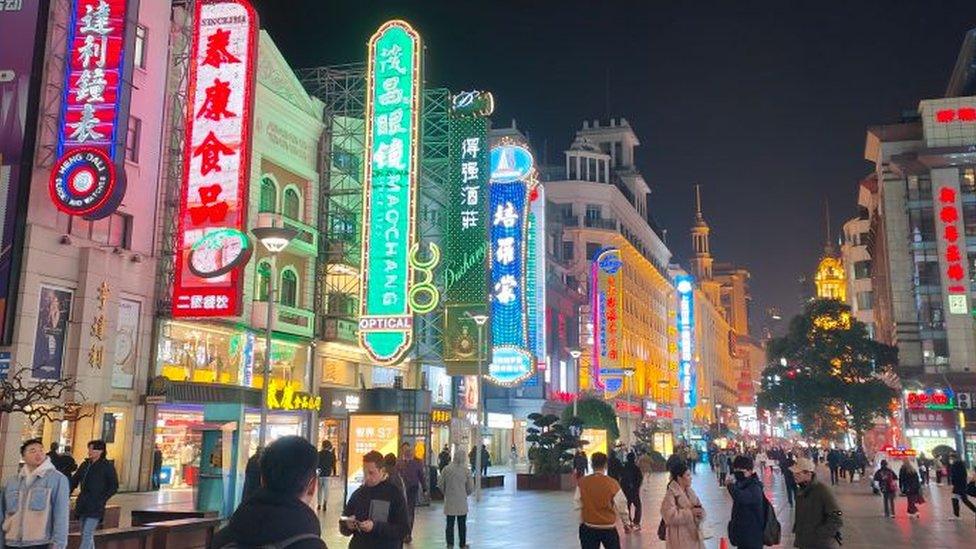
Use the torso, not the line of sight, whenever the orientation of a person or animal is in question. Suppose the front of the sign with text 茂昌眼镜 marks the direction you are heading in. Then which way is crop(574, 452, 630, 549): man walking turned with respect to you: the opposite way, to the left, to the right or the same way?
the opposite way

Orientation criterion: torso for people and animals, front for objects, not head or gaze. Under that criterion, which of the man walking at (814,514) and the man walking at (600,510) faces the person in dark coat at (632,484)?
the man walking at (600,510)

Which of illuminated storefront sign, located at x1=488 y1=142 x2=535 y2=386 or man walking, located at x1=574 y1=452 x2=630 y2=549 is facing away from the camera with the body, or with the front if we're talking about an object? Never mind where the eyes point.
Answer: the man walking

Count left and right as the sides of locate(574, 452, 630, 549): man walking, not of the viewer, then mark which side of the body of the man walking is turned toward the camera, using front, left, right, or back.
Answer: back

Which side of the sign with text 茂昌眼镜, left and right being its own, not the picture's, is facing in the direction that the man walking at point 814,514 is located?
front

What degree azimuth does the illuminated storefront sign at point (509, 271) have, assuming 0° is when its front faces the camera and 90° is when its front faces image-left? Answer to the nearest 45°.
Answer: approximately 0°

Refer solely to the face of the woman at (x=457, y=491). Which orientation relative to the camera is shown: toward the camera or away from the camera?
away from the camera

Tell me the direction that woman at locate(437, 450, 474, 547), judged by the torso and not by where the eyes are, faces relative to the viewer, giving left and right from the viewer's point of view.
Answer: facing away from the viewer

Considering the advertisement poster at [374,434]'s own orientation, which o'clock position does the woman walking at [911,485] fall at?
The woman walking is roughly at 9 o'clock from the advertisement poster.

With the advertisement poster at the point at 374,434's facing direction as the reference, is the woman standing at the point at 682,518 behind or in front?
in front

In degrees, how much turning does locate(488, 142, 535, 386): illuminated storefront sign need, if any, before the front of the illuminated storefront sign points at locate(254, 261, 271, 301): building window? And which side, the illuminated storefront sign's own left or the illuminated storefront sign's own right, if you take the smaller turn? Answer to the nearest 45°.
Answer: approximately 45° to the illuminated storefront sign's own right

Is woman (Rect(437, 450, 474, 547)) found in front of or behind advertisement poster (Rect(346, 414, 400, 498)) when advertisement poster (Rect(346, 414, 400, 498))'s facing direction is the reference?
in front

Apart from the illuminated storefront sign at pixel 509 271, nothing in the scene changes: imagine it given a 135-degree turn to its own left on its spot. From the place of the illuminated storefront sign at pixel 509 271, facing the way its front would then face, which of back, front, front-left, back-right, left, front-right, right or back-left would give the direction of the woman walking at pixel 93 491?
back-right

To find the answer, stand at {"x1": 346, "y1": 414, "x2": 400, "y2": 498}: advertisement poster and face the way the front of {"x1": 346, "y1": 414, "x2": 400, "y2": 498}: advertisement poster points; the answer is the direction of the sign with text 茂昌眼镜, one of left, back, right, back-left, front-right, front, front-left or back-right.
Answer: back

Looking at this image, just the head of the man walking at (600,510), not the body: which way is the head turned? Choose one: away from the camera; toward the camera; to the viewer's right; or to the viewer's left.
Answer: away from the camera

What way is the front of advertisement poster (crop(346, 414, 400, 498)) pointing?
toward the camera
